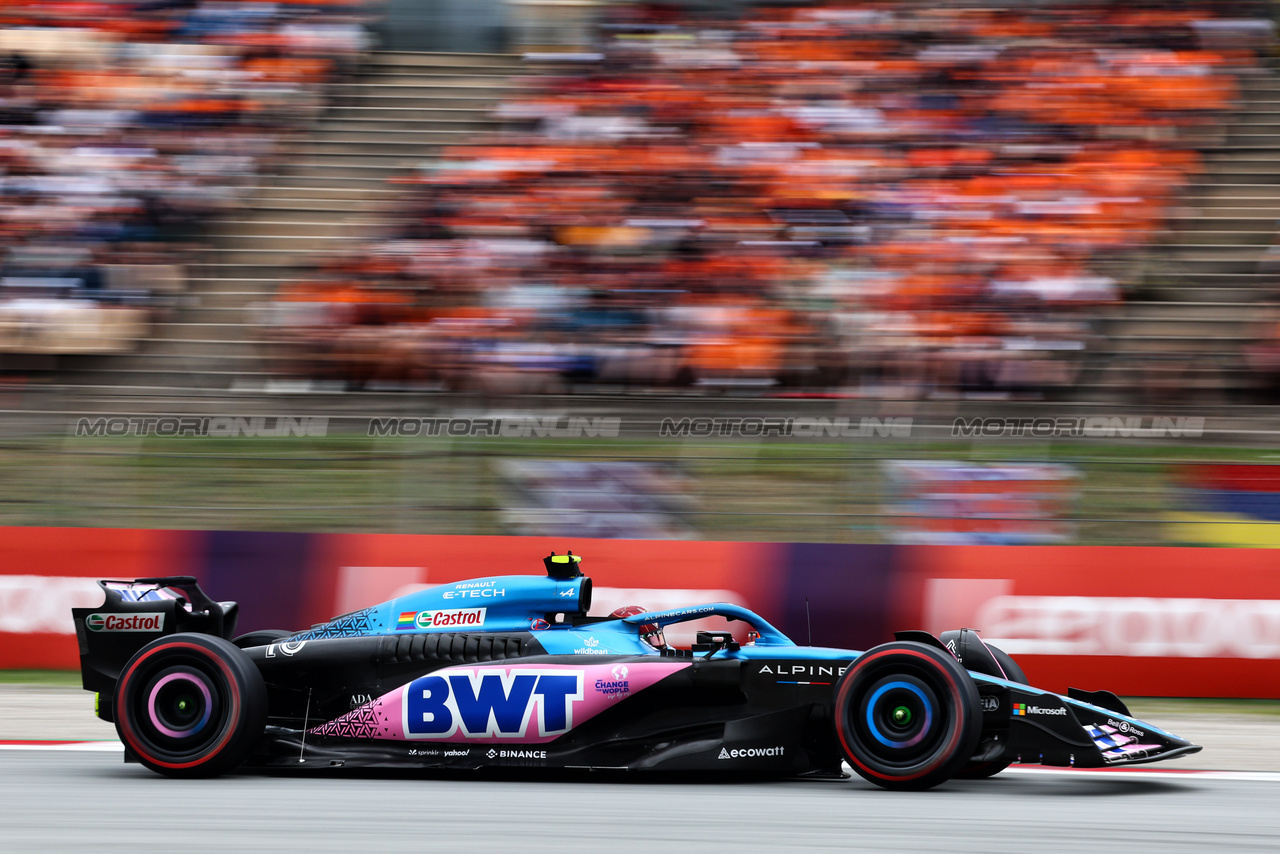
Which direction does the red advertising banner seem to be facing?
toward the camera

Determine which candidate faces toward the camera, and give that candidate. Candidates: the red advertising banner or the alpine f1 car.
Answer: the red advertising banner

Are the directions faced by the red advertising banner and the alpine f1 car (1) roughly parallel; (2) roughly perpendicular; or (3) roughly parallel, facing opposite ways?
roughly perpendicular

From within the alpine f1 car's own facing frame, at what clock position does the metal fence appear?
The metal fence is roughly at 9 o'clock from the alpine f1 car.

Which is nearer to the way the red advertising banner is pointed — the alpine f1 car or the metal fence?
the alpine f1 car

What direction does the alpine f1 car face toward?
to the viewer's right

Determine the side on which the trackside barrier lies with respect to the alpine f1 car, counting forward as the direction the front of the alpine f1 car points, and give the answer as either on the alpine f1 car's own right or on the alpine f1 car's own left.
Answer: on the alpine f1 car's own left

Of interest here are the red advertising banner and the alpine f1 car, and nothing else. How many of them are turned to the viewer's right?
1

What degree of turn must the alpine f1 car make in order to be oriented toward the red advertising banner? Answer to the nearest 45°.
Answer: approximately 45° to its left
